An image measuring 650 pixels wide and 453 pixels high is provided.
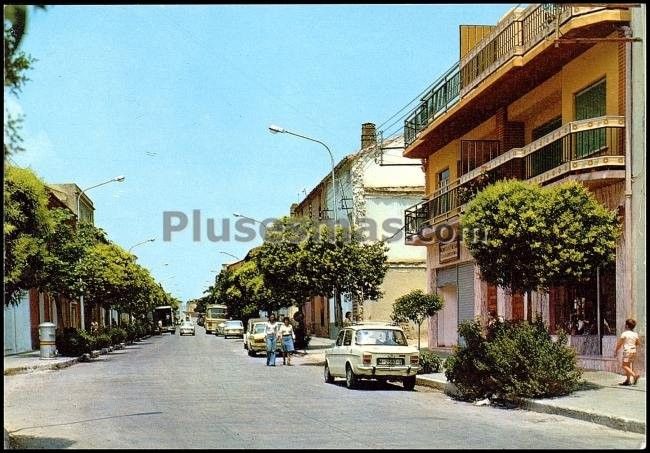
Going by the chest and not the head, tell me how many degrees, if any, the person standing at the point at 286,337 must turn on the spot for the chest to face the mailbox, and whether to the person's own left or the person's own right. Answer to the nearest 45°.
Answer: approximately 135° to the person's own right

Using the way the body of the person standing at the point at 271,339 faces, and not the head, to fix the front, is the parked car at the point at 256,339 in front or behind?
behind

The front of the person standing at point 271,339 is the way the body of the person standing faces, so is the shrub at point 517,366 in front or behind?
in front

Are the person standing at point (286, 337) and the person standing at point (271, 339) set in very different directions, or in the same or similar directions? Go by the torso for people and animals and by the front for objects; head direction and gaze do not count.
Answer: same or similar directions

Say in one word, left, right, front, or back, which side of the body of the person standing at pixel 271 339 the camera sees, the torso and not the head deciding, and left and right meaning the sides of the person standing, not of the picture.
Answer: front

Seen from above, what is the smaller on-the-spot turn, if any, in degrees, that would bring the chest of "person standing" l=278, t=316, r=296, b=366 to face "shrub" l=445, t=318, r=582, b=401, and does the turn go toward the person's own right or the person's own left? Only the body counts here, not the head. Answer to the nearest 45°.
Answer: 0° — they already face it

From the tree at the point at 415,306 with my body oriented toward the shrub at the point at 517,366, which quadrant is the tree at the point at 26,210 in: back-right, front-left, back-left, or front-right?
front-right

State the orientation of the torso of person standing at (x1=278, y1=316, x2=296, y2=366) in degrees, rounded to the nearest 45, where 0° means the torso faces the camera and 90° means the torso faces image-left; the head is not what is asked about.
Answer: approximately 0°
